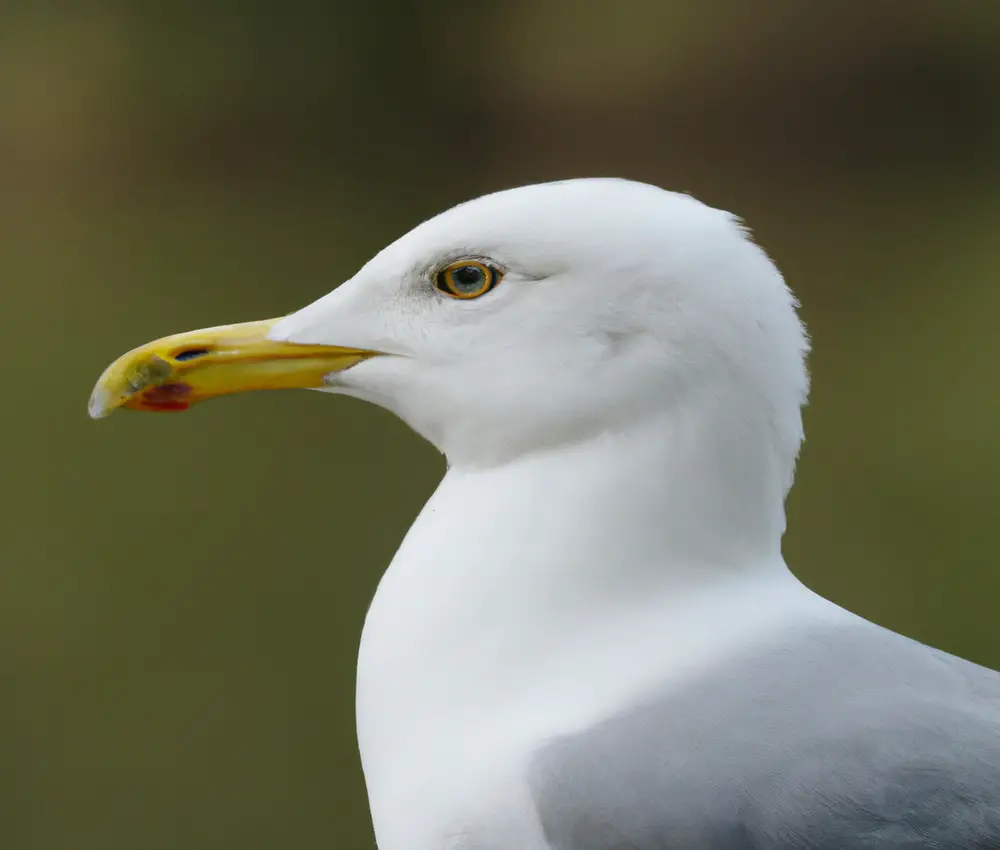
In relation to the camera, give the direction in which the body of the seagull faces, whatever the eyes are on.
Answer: to the viewer's left
